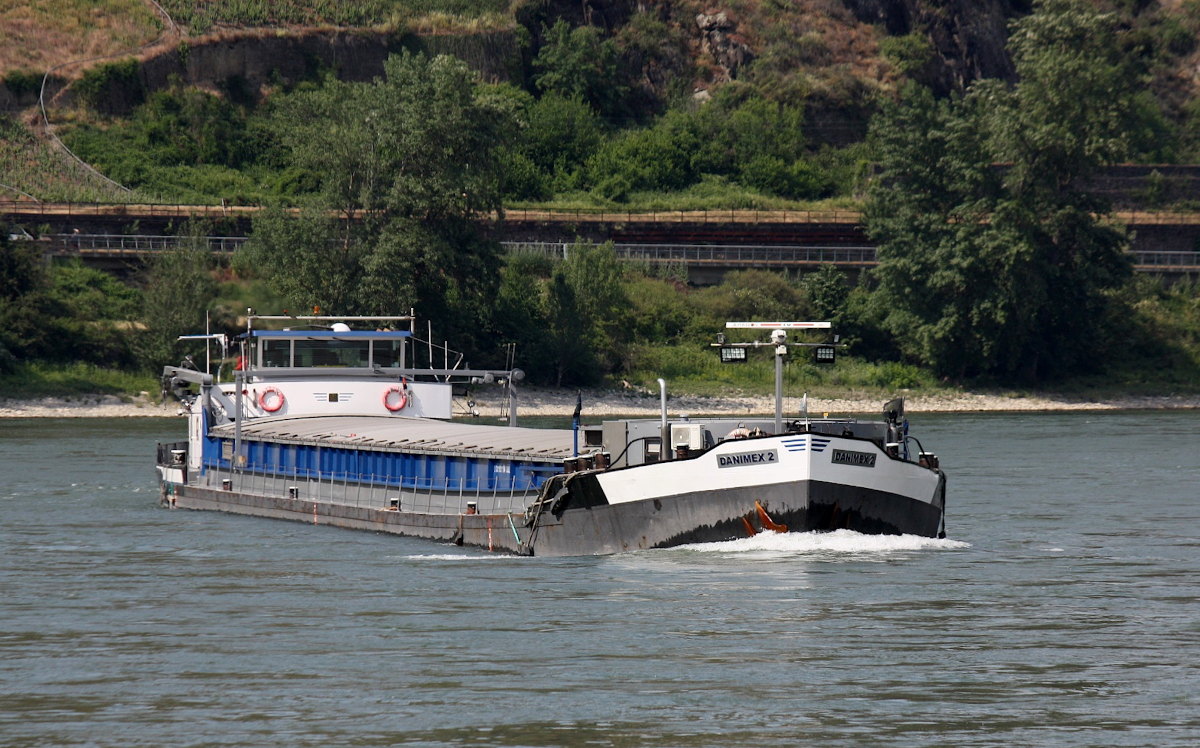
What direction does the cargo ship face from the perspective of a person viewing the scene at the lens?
facing the viewer and to the right of the viewer
